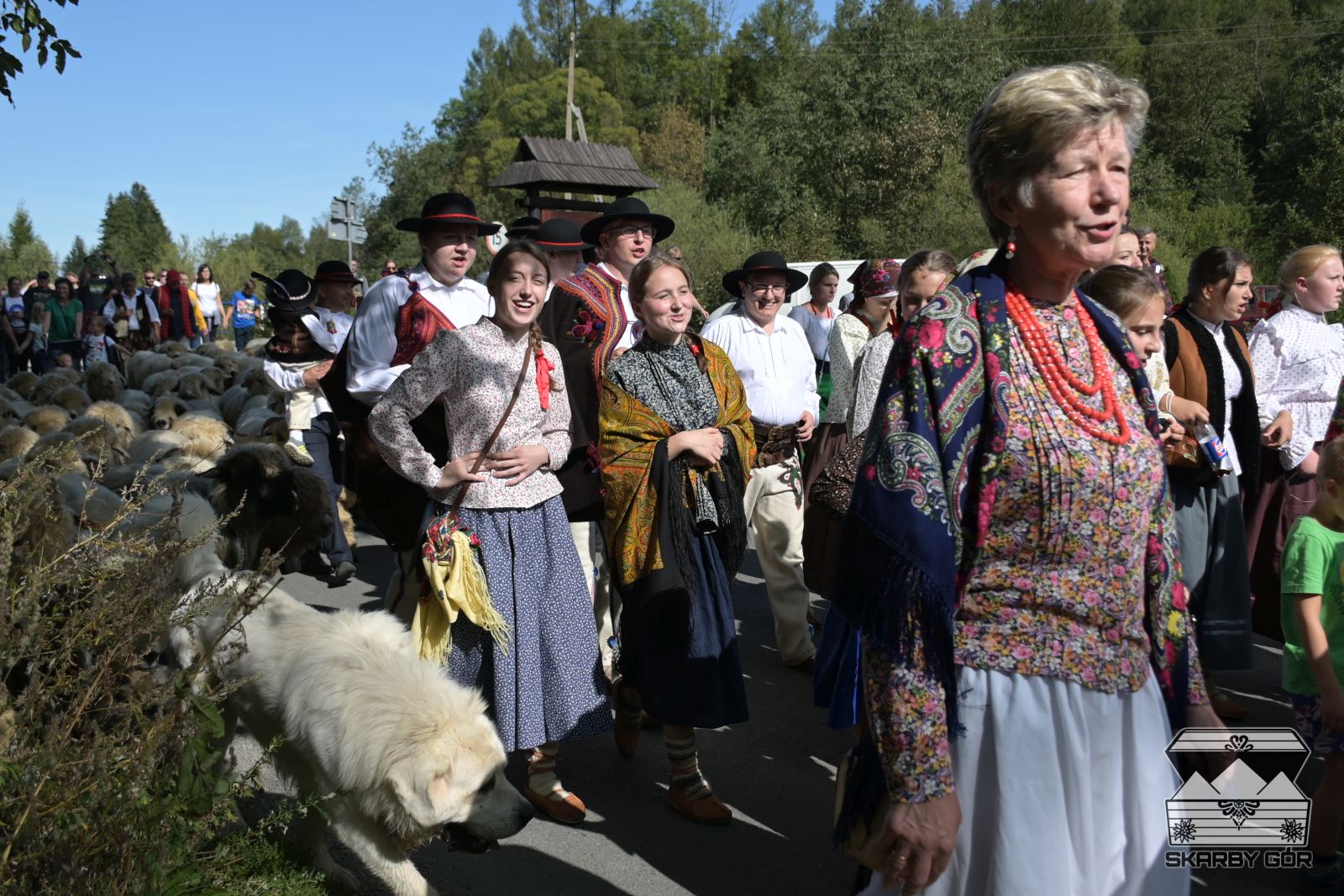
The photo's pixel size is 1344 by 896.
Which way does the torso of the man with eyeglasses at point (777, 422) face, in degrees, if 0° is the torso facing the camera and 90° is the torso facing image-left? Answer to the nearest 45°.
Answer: approximately 0°

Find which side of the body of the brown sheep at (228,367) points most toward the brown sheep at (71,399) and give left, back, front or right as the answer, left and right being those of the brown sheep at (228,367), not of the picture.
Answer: right

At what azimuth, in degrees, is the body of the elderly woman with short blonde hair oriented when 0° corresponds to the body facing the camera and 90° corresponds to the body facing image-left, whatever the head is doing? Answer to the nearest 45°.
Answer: approximately 315°

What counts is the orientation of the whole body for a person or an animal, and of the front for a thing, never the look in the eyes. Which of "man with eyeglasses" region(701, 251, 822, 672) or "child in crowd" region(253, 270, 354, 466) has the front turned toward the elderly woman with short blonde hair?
the man with eyeglasses

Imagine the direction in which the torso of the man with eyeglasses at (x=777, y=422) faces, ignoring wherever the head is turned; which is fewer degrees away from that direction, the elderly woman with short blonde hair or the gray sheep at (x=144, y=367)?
the elderly woman with short blonde hair

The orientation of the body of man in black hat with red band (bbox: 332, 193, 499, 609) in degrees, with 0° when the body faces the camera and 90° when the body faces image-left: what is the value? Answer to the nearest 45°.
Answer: approximately 315°

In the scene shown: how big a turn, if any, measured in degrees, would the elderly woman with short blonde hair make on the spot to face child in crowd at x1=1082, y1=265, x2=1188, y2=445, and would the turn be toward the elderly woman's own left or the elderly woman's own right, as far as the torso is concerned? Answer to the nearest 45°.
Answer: approximately 135° to the elderly woman's own left

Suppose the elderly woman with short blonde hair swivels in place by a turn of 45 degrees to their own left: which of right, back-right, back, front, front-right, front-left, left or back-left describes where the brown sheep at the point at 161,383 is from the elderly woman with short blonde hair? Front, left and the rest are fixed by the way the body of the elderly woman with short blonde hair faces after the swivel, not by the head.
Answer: back-left

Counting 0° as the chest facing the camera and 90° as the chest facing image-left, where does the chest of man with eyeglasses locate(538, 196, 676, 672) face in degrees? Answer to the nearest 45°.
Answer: approximately 315°

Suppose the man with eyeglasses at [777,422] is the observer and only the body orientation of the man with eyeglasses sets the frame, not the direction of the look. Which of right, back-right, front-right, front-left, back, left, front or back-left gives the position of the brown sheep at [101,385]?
back-right

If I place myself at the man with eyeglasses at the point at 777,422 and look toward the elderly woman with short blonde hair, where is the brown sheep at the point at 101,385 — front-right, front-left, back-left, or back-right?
back-right
